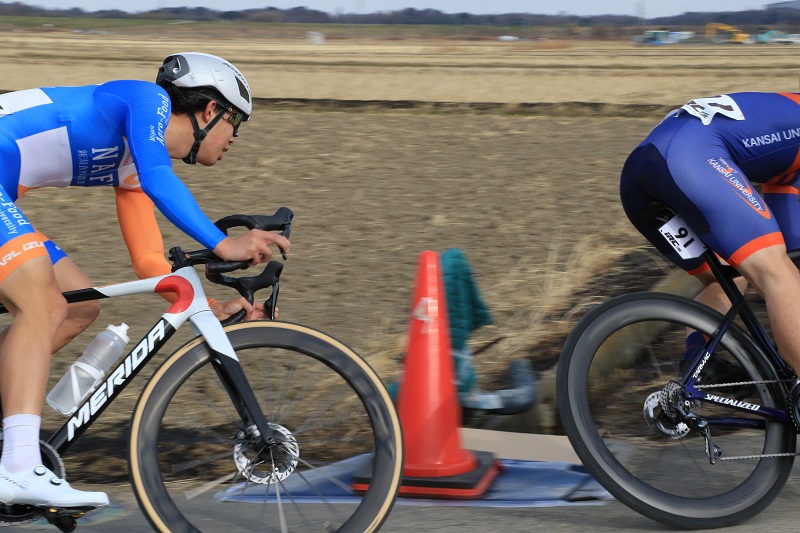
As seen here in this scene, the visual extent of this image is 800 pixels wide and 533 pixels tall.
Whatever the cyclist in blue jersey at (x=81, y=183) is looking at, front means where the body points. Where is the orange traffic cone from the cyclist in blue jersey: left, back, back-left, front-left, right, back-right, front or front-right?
front

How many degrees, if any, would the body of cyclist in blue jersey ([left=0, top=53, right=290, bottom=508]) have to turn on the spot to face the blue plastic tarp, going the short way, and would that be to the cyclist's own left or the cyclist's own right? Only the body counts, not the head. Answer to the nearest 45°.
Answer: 0° — they already face it

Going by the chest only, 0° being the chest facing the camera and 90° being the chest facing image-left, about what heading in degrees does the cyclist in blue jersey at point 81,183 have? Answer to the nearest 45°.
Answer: approximately 270°

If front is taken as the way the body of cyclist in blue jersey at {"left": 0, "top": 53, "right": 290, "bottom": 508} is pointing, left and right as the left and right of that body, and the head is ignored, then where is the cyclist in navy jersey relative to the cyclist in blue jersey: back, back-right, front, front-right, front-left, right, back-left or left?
front

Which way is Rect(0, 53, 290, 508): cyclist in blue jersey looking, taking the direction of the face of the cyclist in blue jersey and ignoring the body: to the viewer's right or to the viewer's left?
to the viewer's right
